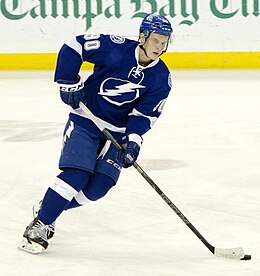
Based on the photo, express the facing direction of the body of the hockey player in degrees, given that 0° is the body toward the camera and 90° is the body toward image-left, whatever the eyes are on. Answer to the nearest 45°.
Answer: approximately 315°
